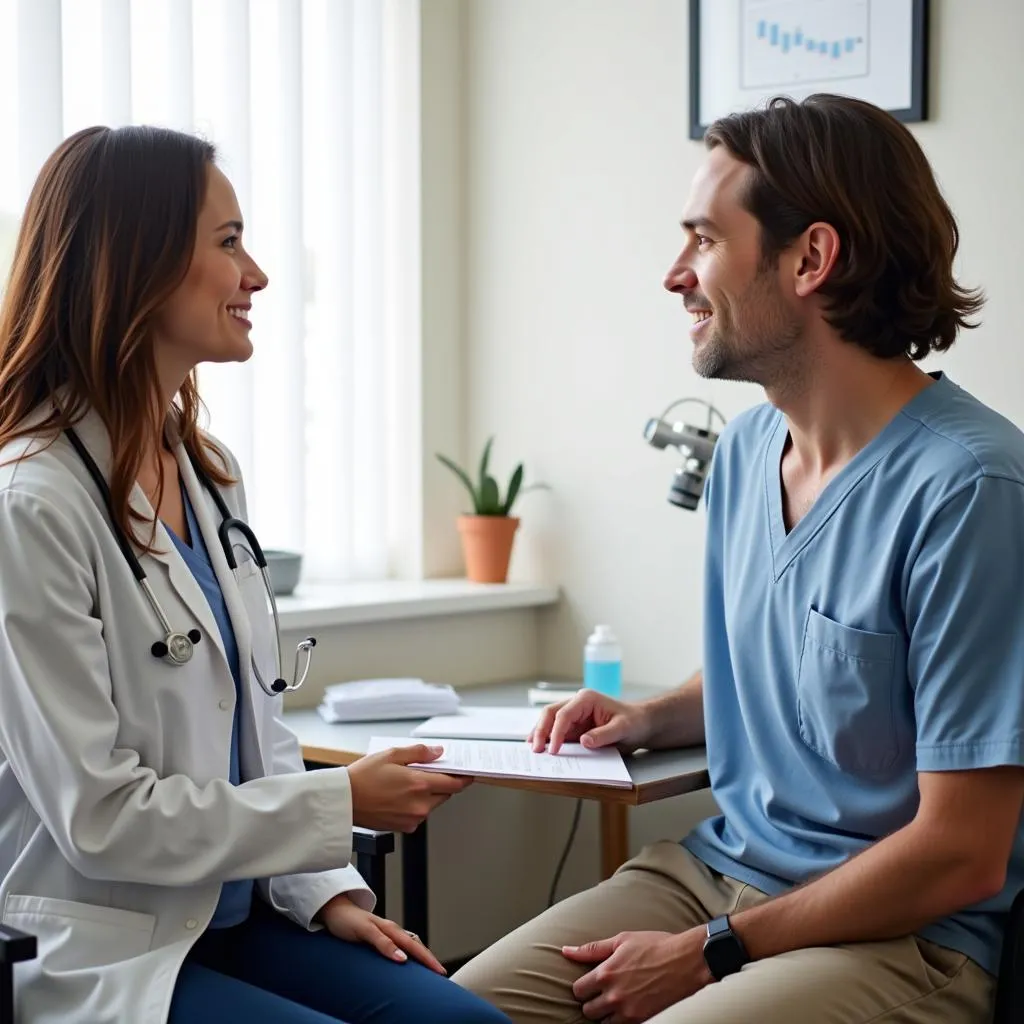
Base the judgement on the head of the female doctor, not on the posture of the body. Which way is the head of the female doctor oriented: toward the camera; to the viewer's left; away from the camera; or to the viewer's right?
to the viewer's right

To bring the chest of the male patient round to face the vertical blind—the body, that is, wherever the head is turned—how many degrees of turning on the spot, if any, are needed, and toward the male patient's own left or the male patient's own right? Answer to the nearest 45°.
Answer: approximately 90° to the male patient's own right
